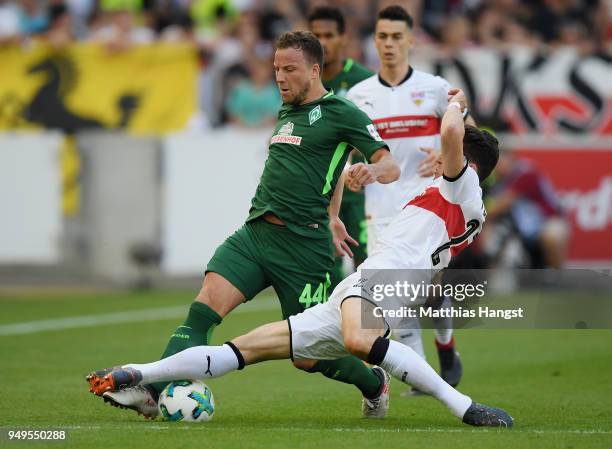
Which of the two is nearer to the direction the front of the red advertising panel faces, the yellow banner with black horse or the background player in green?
the background player in green

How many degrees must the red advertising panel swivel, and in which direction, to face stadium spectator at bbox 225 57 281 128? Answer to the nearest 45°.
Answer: approximately 90° to its right

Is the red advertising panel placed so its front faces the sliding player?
yes

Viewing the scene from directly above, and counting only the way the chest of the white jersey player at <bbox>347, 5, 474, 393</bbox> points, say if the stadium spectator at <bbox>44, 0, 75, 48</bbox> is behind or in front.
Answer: behind

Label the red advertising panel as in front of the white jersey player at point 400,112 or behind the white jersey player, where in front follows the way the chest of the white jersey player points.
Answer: behind

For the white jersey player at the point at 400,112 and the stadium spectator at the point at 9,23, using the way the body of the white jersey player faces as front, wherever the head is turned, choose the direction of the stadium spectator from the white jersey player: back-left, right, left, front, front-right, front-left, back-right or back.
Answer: back-right

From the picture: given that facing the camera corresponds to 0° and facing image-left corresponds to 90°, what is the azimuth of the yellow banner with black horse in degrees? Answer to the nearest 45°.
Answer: approximately 0°

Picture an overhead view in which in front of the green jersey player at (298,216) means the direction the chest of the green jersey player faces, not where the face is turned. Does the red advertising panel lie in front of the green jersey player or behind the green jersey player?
behind
